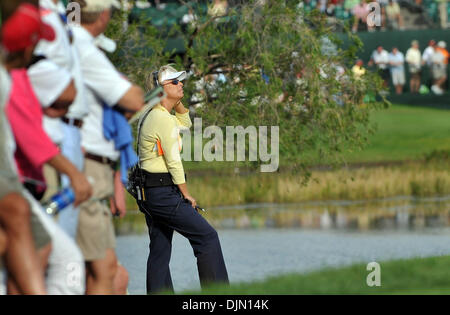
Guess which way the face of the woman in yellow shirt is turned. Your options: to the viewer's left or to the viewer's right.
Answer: to the viewer's right

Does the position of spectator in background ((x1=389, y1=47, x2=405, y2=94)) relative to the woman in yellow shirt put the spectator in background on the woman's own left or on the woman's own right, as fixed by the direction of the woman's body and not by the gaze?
on the woman's own left
